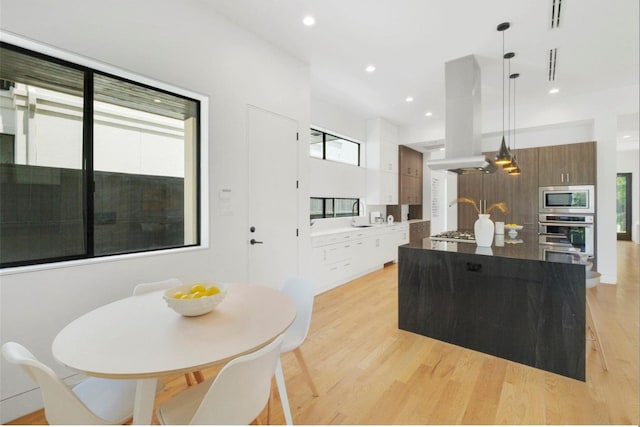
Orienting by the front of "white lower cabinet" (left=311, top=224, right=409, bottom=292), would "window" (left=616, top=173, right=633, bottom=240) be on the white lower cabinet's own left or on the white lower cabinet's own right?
on the white lower cabinet's own left

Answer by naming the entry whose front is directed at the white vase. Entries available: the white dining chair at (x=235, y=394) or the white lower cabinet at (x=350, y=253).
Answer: the white lower cabinet

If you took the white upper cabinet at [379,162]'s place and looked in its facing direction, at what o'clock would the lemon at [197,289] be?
The lemon is roughly at 2 o'clock from the white upper cabinet.

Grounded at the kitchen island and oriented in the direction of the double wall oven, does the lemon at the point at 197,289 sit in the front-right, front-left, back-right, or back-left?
back-left

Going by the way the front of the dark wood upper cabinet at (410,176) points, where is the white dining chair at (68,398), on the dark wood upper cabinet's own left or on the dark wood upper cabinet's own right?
on the dark wood upper cabinet's own right

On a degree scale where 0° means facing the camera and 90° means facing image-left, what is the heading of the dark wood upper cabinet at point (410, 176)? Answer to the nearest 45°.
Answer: approximately 315°

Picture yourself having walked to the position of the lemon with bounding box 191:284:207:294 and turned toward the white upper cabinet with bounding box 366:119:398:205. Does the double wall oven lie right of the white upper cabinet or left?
right

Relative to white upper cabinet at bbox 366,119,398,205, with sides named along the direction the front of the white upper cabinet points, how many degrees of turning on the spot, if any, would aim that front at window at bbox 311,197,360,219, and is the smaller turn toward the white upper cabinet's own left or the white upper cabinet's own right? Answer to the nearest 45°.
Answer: approximately 90° to the white upper cabinet's own right

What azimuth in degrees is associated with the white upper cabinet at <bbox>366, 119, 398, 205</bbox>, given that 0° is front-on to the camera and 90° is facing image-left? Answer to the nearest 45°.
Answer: approximately 315°

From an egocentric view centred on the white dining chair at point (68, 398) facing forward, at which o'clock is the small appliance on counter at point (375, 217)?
The small appliance on counter is roughly at 11 o'clock from the white dining chair.

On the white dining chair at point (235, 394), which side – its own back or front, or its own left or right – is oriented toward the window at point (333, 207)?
right

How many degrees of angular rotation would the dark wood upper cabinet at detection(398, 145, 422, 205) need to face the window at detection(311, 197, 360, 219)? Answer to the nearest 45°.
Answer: approximately 90° to its right

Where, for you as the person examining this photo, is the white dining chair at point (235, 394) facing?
facing away from the viewer and to the left of the viewer

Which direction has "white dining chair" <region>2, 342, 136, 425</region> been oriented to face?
to the viewer's right
